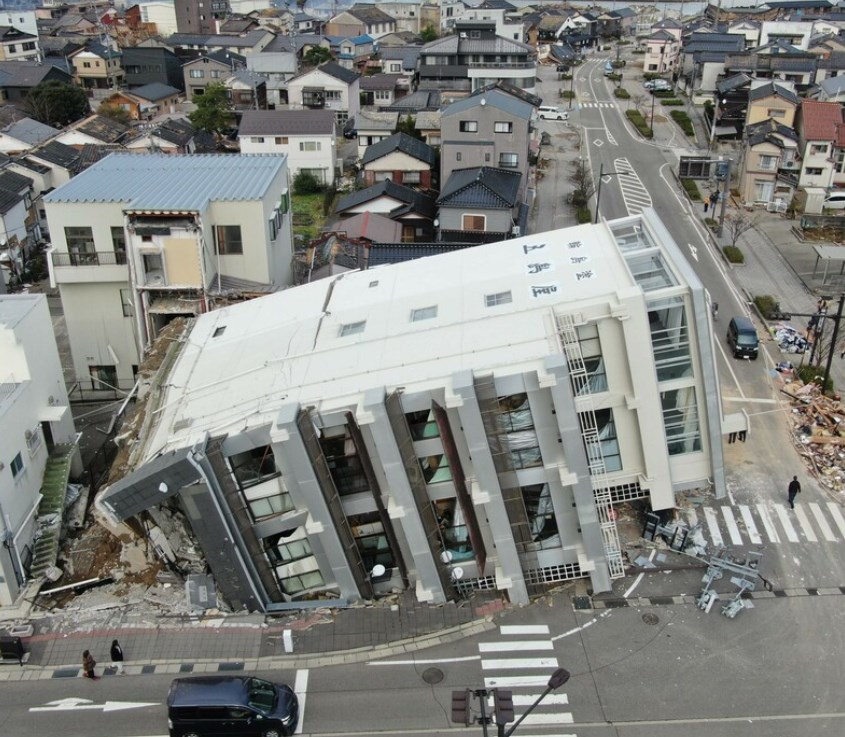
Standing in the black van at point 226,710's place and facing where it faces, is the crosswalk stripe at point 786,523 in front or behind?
in front

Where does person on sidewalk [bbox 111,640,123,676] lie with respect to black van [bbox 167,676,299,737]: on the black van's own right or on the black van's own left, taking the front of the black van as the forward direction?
on the black van's own left

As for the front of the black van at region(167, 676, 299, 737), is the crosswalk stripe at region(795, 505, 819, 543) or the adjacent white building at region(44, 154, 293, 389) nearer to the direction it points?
the crosswalk stripe

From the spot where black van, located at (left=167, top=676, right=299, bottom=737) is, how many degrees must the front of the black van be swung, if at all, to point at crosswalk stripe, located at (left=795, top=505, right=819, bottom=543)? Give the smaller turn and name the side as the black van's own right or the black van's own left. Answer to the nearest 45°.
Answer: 0° — it already faces it

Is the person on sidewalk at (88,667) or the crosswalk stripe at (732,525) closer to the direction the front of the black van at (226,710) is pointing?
the crosswalk stripe

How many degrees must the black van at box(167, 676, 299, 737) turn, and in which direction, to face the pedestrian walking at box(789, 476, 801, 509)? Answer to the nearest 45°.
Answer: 0° — it already faces them

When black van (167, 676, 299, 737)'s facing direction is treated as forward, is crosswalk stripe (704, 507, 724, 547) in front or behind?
in front

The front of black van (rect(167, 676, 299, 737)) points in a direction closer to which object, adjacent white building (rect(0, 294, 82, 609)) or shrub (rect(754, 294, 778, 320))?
the shrub

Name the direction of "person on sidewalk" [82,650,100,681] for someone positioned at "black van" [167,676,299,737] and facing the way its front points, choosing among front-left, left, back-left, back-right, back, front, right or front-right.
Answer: back-left

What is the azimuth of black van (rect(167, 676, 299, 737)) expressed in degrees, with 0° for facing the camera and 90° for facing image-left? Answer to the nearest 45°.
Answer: approximately 270°

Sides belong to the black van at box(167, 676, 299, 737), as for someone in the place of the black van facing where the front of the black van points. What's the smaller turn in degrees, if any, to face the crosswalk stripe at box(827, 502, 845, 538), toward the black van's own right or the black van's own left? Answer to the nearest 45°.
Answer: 0° — it already faces it

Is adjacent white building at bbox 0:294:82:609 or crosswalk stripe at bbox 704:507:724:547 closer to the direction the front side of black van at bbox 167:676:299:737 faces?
the crosswalk stripe

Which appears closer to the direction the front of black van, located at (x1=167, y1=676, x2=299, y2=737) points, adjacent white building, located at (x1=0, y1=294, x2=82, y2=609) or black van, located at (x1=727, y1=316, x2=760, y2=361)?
the black van
